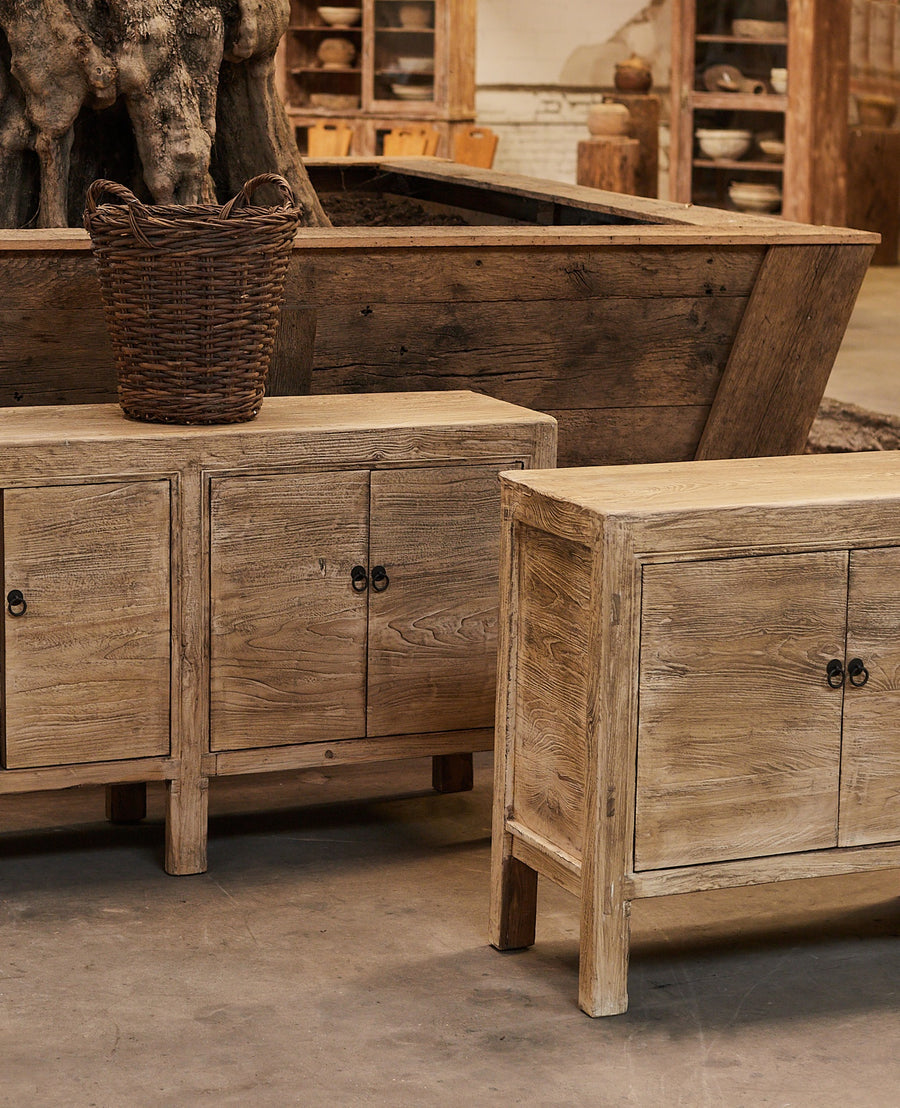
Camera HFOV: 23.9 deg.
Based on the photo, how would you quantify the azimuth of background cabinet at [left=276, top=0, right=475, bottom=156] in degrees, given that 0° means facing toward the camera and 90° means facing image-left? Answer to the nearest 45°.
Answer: approximately 0°

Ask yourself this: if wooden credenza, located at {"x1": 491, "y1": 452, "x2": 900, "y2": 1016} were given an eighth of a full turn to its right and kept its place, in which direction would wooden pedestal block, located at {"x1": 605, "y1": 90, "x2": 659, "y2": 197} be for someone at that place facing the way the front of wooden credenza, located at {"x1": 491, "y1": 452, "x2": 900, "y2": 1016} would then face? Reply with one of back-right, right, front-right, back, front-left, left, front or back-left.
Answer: back

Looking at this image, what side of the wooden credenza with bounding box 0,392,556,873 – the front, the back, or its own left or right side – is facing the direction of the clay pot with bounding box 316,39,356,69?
back

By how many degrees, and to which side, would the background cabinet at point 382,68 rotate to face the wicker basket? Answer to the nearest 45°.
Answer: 0° — it already faces it

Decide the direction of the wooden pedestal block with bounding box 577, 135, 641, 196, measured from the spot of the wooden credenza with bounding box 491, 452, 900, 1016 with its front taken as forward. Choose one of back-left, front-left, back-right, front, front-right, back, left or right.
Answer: back-left

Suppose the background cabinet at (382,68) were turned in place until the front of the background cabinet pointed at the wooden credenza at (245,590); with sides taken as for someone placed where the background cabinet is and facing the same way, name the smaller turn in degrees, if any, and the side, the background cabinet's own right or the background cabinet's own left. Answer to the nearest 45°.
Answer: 0° — it already faces it

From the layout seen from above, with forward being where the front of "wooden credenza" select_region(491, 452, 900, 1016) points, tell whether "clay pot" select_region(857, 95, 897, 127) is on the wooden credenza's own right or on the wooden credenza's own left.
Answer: on the wooden credenza's own left

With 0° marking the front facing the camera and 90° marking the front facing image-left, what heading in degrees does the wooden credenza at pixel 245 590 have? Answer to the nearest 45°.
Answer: approximately 0°

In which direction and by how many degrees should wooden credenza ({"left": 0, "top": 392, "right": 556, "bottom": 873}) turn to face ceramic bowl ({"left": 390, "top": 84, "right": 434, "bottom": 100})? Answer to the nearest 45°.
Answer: approximately 180°

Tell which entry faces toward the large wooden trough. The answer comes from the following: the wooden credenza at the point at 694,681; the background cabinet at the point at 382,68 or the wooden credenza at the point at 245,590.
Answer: the background cabinet

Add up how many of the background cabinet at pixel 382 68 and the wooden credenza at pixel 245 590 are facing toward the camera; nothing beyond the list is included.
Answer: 2

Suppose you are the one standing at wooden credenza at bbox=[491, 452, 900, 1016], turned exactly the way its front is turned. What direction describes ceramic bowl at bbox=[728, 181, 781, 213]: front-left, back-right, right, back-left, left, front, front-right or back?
back-left
